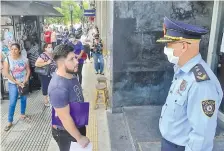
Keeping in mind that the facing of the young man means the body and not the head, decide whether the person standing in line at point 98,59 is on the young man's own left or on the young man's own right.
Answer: on the young man's own left

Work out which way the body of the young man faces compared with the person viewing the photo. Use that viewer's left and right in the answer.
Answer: facing to the right of the viewer

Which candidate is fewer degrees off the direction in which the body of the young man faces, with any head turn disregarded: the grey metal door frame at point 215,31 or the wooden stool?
the grey metal door frame

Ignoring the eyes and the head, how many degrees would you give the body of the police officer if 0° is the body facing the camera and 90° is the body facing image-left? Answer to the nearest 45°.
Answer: approximately 90°

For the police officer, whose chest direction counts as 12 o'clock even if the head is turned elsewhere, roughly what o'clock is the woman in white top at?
The woman in white top is roughly at 1 o'clock from the police officer.

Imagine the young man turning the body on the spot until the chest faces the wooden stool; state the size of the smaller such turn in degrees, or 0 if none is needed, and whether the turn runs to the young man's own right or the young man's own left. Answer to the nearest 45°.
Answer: approximately 90° to the young man's own left

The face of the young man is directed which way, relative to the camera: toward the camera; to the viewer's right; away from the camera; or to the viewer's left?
to the viewer's right

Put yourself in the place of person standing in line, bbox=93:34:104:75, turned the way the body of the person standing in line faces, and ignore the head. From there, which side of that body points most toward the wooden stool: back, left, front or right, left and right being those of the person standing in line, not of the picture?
front

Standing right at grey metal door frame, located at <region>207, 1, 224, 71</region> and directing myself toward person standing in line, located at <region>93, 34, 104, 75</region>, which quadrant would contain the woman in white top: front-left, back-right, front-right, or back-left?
front-left

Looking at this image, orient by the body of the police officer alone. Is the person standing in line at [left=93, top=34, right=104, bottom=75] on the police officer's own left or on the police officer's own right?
on the police officer's own right

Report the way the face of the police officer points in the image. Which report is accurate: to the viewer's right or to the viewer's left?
to the viewer's left

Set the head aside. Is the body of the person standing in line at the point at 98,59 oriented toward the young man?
yes

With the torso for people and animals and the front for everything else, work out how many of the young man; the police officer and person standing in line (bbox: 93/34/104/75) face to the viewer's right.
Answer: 1
